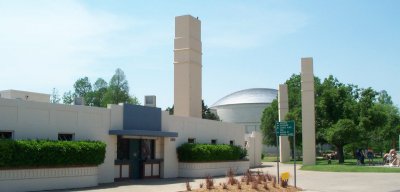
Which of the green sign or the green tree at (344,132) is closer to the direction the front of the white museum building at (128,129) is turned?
the green sign

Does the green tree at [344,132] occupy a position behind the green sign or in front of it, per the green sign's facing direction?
behind

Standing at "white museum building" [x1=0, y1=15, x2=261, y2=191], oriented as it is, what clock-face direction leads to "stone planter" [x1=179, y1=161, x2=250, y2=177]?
The stone planter is roughly at 9 o'clock from the white museum building.

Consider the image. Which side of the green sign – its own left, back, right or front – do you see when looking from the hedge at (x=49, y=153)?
right

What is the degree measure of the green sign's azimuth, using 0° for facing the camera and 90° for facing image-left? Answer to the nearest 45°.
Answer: approximately 0°

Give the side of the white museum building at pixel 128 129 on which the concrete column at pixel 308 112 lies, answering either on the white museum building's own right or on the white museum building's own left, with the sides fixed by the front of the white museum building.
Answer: on the white museum building's own left

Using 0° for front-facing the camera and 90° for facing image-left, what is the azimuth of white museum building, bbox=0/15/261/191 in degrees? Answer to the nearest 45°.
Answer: approximately 315°

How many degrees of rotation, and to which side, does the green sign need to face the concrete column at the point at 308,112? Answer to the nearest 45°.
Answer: approximately 180°

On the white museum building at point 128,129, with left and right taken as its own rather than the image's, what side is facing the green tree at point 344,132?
left

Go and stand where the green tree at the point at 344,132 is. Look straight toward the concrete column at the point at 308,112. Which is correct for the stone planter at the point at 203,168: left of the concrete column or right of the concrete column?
left
